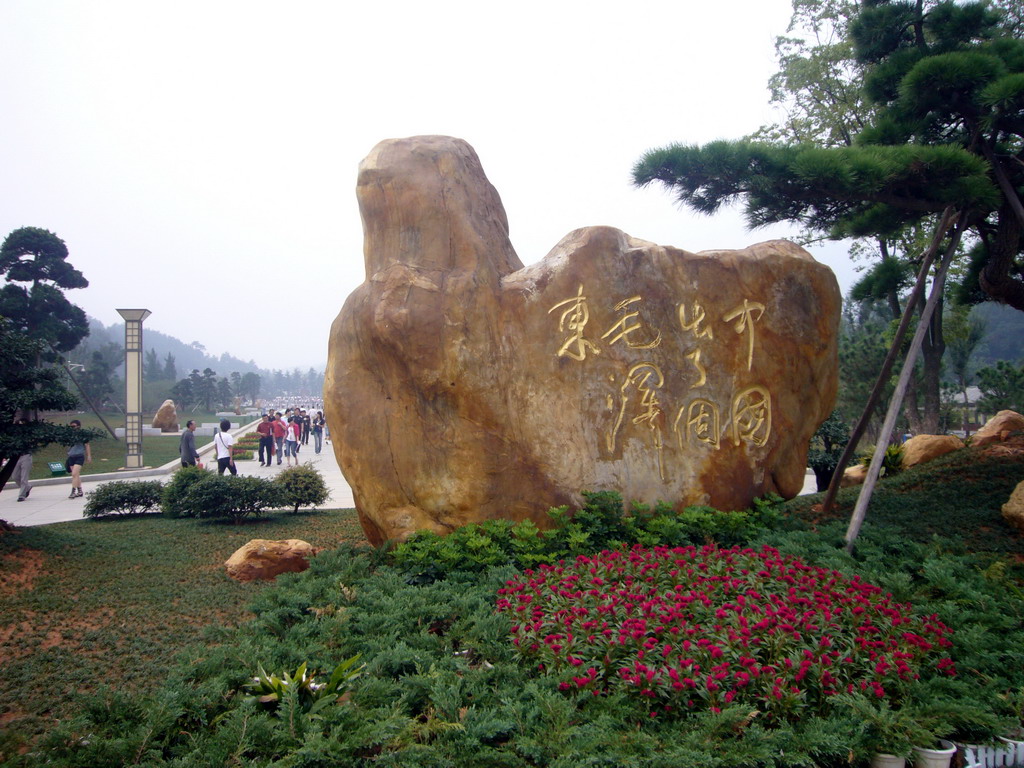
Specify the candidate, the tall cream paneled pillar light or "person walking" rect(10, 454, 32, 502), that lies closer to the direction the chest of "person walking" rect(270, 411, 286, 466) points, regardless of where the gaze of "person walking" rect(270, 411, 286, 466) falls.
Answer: the person walking

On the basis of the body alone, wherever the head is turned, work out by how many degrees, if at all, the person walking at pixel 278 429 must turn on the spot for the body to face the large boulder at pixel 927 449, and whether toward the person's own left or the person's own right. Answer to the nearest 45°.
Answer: approximately 45° to the person's own left

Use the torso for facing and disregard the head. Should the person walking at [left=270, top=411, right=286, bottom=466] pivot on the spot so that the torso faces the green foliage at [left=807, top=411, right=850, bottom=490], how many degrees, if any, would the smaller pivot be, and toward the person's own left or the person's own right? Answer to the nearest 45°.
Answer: approximately 45° to the person's own left

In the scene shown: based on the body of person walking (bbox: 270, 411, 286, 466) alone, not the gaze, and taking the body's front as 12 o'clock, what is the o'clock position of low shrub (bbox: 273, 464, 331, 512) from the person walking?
The low shrub is roughly at 12 o'clock from the person walking.

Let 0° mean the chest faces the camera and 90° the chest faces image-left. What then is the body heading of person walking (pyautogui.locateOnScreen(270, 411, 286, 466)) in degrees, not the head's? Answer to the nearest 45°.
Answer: approximately 0°

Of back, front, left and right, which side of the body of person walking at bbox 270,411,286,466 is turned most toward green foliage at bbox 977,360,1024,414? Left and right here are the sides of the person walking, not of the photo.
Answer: left

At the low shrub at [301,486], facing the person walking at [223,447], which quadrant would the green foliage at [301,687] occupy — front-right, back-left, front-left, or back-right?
back-left

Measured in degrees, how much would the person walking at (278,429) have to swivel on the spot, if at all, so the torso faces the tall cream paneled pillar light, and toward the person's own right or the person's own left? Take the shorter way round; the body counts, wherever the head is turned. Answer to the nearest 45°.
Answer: approximately 90° to the person's own right

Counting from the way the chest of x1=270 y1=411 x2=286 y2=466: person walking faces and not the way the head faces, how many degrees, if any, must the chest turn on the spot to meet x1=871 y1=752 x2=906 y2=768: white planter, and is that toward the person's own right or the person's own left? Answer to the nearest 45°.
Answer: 0° — they already face it
